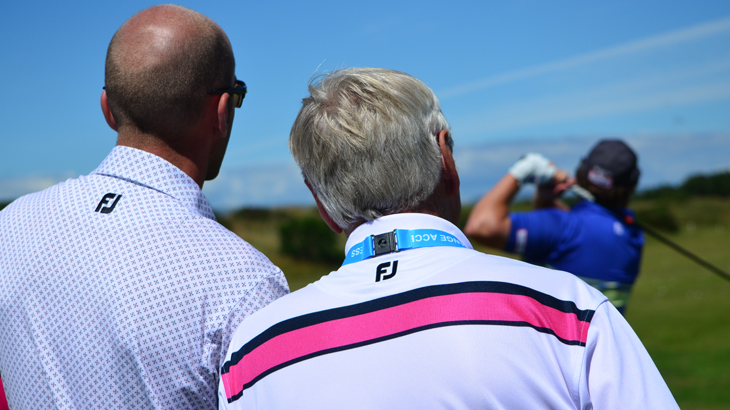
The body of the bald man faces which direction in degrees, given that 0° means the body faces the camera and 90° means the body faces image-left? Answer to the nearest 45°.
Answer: approximately 225°

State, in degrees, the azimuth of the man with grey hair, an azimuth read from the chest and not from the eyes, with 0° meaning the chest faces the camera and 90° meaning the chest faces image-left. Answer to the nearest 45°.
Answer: approximately 180°

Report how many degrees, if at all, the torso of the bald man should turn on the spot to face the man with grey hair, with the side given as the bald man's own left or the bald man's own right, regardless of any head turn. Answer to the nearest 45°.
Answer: approximately 90° to the bald man's own right

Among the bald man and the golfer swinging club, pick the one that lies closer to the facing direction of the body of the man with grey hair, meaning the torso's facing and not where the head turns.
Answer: the golfer swinging club

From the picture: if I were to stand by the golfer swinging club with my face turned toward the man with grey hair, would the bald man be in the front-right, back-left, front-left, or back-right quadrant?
front-right

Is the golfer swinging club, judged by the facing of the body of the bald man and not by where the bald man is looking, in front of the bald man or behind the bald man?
in front

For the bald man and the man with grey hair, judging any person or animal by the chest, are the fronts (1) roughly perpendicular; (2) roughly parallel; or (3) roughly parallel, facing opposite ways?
roughly parallel

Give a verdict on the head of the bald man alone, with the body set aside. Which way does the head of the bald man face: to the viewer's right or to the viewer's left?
to the viewer's right

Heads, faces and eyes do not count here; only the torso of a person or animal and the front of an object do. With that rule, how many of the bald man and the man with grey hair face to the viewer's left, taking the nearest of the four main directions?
0
